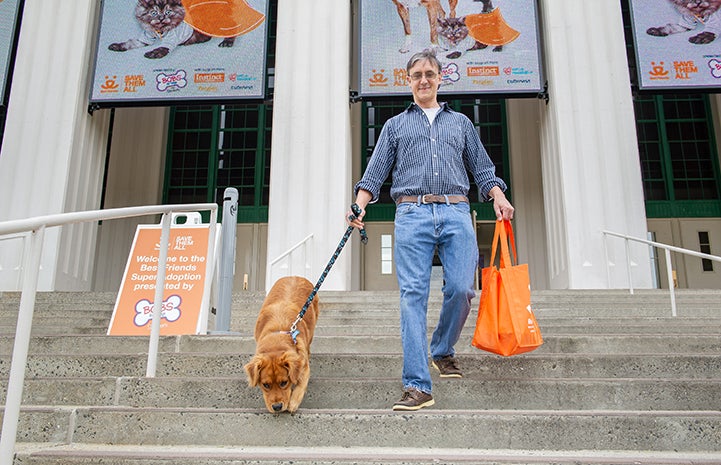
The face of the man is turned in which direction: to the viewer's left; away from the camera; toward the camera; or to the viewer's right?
toward the camera

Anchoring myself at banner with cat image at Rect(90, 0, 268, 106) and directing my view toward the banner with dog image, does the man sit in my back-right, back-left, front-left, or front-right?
front-right

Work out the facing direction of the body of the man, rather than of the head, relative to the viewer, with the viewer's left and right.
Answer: facing the viewer

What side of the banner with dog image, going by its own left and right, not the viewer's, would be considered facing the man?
front

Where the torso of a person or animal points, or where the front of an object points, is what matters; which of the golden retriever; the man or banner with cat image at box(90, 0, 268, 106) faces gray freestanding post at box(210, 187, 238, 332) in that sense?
the banner with cat image

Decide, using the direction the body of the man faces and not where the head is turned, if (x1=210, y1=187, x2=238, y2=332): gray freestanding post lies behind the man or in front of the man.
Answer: behind

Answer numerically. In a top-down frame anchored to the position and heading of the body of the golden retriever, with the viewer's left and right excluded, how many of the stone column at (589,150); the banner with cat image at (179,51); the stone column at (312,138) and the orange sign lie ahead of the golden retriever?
0

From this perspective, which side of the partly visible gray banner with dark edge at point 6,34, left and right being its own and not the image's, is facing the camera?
front

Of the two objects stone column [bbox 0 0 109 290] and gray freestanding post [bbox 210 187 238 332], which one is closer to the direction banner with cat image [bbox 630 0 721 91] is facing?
the gray freestanding post

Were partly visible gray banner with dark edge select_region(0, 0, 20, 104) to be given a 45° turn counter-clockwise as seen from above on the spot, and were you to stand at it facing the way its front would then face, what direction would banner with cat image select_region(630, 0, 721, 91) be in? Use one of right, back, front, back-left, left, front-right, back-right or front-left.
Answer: front

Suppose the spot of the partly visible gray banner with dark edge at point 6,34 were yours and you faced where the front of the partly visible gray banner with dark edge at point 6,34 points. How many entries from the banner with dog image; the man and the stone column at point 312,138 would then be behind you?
0

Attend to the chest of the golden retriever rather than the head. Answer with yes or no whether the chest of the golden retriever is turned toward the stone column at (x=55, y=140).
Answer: no

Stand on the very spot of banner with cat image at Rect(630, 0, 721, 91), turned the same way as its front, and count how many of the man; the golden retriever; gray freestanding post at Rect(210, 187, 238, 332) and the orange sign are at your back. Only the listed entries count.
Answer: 0

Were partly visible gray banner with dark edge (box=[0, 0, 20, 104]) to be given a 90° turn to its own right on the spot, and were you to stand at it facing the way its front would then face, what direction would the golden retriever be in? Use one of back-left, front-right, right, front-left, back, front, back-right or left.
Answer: left

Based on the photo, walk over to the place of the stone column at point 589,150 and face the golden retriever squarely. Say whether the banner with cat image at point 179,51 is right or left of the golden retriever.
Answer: right
